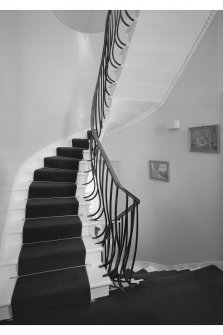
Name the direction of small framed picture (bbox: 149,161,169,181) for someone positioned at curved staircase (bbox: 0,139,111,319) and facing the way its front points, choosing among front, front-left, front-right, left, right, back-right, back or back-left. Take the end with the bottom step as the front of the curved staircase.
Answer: back-left

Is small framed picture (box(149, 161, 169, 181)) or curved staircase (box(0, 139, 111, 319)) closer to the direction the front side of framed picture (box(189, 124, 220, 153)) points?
the curved staircase

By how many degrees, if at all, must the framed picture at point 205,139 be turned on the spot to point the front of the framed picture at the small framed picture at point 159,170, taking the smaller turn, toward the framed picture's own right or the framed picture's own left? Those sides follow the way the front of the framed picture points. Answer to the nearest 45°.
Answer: approximately 90° to the framed picture's own right

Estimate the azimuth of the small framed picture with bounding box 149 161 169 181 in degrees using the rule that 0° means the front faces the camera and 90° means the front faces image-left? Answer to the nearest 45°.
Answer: approximately 0°

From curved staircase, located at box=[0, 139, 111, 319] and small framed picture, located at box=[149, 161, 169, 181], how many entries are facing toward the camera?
2

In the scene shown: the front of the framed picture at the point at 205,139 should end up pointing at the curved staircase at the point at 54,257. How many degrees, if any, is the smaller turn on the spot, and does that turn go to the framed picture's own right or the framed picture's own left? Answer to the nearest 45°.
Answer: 0° — it already faces it

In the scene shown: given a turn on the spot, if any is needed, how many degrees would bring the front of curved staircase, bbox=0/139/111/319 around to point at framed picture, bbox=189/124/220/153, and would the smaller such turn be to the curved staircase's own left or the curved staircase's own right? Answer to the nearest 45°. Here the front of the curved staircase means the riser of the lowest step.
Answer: approximately 90° to the curved staircase's own left
